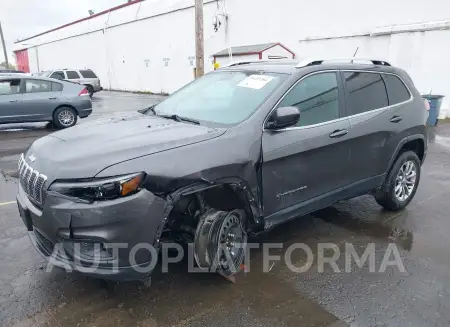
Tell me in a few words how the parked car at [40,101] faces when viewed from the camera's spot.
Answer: facing to the left of the viewer

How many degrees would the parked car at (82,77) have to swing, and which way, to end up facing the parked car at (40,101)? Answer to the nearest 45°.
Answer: approximately 90° to its left

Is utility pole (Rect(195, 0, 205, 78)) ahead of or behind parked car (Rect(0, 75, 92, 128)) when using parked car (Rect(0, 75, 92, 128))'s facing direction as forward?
behind

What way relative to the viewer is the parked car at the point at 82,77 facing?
to the viewer's left

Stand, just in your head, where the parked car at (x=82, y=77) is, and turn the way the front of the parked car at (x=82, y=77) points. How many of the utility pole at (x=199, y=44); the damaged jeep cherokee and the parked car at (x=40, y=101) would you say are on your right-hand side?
0

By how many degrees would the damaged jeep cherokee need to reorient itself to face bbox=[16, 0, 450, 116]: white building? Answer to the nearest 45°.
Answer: approximately 135° to its right

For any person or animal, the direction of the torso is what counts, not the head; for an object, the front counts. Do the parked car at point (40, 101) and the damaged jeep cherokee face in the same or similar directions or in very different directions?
same or similar directions

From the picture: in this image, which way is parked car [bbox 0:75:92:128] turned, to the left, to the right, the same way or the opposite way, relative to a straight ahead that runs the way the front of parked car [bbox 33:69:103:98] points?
the same way

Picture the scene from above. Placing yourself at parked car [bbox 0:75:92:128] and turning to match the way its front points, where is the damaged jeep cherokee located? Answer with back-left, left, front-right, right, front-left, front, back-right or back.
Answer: left

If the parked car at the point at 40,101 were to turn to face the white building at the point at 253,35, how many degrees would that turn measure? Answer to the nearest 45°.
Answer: approximately 135° to its right

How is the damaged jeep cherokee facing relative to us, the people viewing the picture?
facing the viewer and to the left of the viewer
